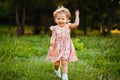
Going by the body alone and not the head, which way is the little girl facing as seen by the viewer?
toward the camera
